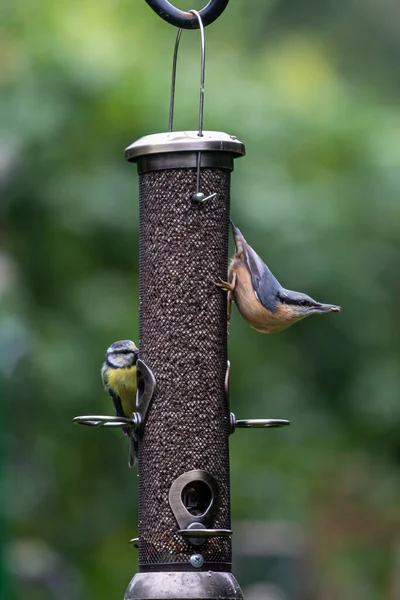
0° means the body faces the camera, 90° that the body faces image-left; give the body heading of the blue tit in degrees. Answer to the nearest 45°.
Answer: approximately 315°
